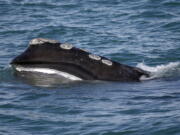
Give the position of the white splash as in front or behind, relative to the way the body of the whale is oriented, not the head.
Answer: behind

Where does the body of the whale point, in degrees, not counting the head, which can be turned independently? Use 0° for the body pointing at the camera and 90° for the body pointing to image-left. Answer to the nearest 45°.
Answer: approximately 90°
